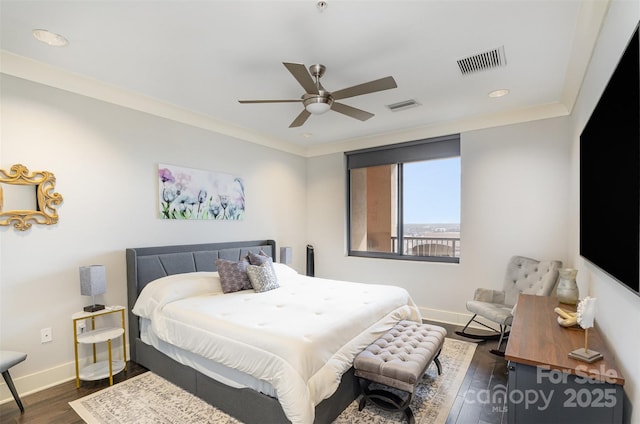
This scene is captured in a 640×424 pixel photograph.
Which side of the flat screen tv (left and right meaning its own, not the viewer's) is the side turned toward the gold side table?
front

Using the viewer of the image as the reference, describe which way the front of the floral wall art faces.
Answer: facing the viewer and to the right of the viewer

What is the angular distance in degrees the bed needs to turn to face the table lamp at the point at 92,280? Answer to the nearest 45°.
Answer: approximately 135° to its right

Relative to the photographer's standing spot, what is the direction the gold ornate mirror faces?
facing the viewer

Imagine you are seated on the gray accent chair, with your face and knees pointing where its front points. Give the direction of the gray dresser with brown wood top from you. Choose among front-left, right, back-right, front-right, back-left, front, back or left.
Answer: front-left

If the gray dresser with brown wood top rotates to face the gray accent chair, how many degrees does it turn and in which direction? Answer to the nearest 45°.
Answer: approximately 90° to its right

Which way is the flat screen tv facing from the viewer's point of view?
to the viewer's left

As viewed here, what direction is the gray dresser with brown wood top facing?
to the viewer's left

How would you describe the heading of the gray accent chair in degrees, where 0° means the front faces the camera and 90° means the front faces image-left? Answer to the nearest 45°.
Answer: approximately 45°

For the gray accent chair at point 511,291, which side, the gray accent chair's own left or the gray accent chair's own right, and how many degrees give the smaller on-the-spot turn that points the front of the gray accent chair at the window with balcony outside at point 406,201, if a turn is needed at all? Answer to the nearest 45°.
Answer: approximately 90° to the gray accent chair's own right

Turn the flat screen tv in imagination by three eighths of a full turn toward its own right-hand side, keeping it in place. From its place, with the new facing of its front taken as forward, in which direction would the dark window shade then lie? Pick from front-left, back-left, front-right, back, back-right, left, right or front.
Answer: left

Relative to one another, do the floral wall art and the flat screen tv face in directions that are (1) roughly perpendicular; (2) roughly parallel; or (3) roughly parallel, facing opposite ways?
roughly parallel, facing opposite ways

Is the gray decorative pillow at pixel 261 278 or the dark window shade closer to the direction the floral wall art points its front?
the gray decorative pillow

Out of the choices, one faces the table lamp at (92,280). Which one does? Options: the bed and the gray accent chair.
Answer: the gray accent chair

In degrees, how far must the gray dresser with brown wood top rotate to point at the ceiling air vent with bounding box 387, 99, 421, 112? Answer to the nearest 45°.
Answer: approximately 45° to its right

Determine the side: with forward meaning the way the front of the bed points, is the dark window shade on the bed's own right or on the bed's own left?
on the bed's own left

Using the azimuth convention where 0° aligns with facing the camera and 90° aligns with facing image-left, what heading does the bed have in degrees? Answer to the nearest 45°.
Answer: approximately 315°
